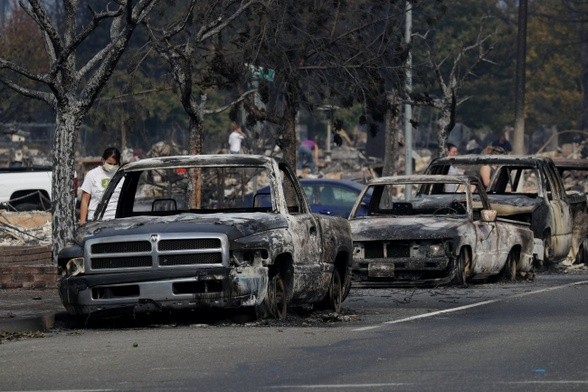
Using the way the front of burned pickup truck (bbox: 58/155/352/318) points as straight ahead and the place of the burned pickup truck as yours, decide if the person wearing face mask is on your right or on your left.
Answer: on your right

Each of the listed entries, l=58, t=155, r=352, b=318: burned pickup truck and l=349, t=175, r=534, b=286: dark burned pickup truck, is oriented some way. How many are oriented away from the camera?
0

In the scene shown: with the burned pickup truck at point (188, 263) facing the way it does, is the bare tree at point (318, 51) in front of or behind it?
behind

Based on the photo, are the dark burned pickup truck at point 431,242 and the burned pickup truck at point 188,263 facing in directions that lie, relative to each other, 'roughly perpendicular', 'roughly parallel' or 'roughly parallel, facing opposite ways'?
roughly parallel

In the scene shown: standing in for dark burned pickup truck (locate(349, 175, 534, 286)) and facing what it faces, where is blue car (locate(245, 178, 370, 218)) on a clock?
The blue car is roughly at 4 o'clock from the dark burned pickup truck.

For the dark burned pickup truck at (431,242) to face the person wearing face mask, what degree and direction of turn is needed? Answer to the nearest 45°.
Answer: approximately 45° to its right

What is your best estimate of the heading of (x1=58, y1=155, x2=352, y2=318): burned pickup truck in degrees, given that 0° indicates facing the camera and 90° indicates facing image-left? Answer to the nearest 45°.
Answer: approximately 45°

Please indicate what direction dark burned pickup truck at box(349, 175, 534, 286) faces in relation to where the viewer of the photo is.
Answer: facing the viewer and to the left of the viewer

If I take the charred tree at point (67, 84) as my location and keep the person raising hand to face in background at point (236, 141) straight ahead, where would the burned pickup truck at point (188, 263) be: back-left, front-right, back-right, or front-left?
back-right
